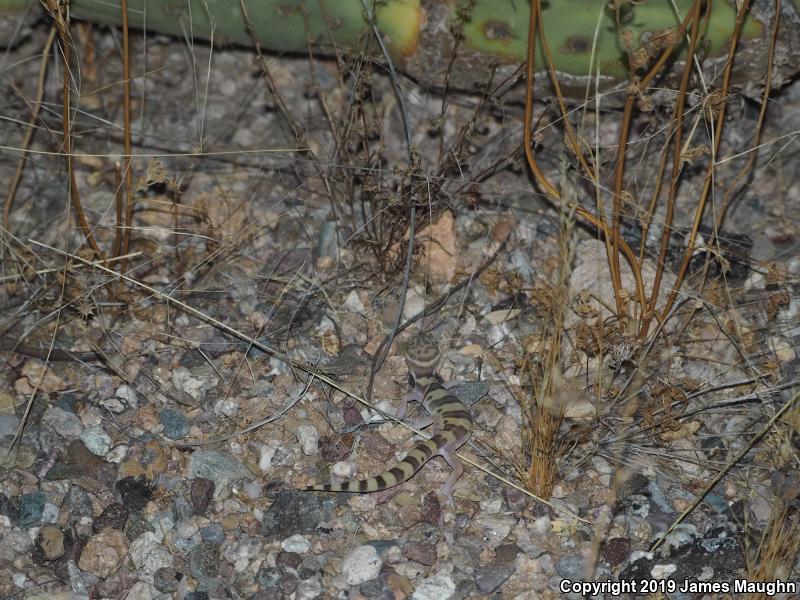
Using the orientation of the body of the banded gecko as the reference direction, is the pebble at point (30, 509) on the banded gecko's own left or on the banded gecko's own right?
on the banded gecko's own left

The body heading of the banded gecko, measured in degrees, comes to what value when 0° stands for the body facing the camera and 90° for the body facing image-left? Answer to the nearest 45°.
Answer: approximately 180°

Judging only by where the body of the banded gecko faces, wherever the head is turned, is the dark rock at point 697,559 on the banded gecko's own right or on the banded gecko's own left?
on the banded gecko's own right

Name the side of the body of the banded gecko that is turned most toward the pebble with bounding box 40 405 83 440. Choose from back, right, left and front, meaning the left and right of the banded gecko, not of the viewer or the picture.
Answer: left

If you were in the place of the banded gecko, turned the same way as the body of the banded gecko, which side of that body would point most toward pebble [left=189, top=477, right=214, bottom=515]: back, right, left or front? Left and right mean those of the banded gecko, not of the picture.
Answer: left

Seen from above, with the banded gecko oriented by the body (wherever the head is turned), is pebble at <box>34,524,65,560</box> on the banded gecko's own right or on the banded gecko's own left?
on the banded gecko's own left

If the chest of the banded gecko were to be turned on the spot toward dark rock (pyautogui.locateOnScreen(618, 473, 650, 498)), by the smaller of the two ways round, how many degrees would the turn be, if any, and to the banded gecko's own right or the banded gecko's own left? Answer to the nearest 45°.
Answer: approximately 90° to the banded gecko's own right

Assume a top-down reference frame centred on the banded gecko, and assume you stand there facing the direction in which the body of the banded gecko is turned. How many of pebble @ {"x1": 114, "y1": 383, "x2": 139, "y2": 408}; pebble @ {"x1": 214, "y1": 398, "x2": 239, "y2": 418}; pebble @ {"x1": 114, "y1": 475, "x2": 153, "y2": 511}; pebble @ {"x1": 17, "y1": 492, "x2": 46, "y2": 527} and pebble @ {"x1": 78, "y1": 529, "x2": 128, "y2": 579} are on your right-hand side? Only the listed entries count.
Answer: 0

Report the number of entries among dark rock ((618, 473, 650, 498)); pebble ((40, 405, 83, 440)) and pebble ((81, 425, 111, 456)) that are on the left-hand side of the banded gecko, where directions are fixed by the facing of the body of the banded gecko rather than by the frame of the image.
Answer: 2

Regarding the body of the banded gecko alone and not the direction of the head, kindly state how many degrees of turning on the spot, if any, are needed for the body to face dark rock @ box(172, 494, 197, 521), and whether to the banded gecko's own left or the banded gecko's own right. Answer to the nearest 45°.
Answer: approximately 90° to the banded gecko's own left

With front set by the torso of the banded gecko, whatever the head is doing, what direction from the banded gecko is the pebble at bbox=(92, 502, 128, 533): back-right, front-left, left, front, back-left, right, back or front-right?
left

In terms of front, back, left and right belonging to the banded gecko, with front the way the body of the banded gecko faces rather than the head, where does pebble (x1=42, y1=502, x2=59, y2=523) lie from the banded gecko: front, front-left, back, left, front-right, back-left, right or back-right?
left

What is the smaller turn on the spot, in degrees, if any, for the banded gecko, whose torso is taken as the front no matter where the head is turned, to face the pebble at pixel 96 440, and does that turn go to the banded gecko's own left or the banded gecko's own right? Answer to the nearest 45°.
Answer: approximately 90° to the banded gecko's own left
